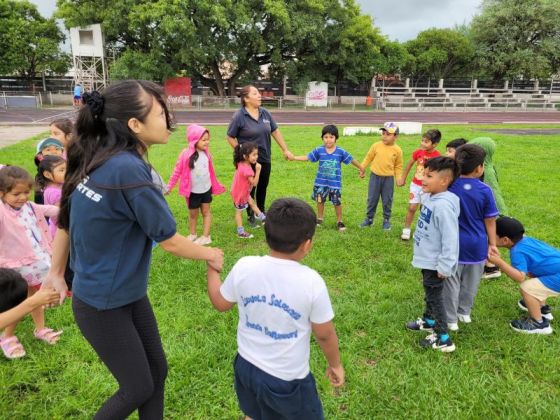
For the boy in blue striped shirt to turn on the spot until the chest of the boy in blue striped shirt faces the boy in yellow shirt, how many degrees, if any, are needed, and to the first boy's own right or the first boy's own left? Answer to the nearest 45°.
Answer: approximately 90° to the first boy's own left

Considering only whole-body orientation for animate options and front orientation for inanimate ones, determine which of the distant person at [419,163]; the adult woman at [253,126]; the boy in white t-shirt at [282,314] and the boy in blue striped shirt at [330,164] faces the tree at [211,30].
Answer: the boy in white t-shirt

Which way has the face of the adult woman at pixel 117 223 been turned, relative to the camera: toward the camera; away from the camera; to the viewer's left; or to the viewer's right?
to the viewer's right

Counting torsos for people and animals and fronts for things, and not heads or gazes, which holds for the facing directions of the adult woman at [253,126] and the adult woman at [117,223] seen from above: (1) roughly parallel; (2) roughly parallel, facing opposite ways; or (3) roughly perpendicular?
roughly perpendicular

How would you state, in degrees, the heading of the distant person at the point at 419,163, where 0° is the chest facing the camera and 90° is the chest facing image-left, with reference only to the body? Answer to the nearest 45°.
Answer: approximately 45°

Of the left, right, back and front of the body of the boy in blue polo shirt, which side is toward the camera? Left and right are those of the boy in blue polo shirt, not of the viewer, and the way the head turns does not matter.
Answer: left
